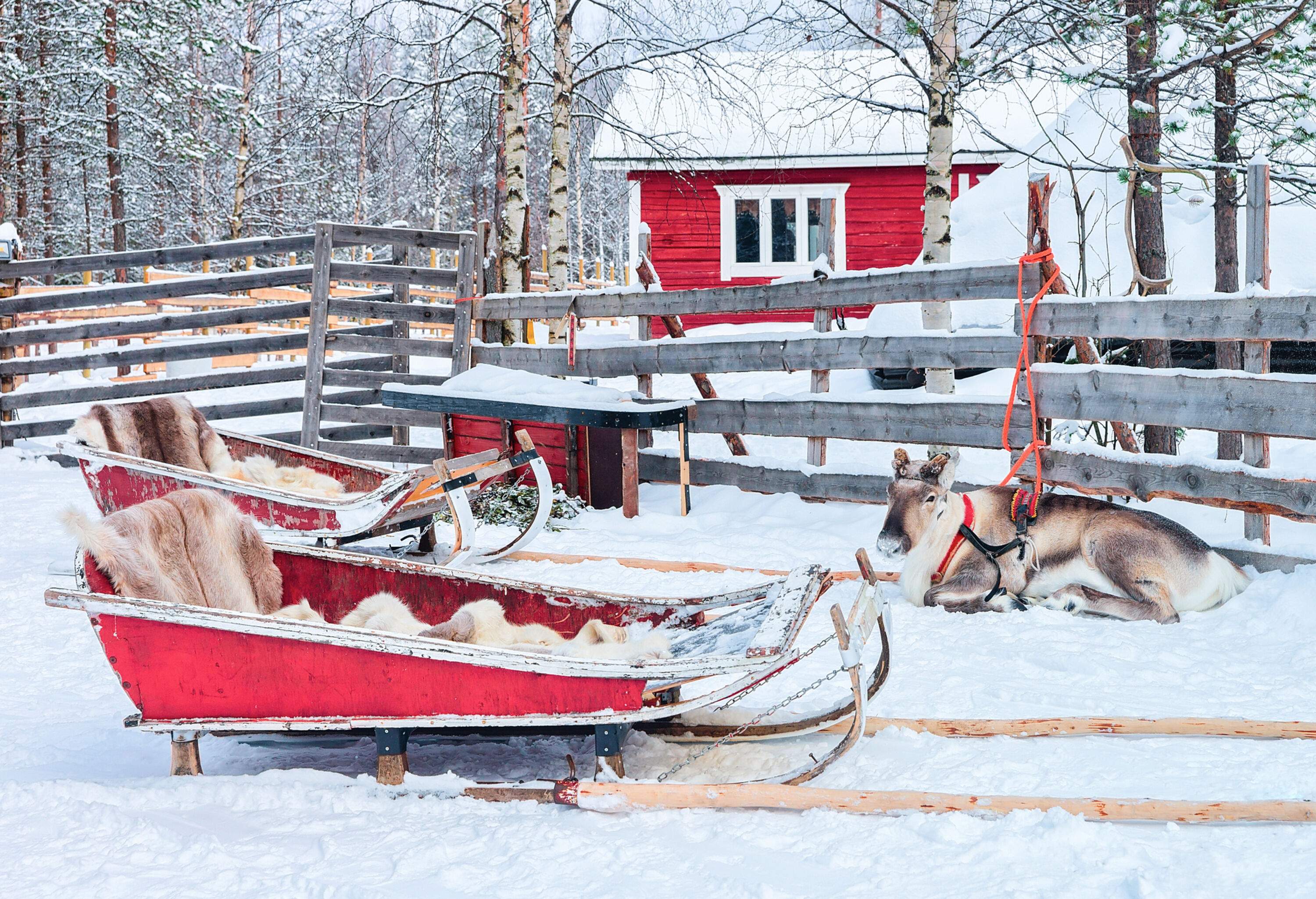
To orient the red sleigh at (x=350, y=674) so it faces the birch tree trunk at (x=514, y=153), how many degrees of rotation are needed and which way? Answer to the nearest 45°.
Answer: approximately 90° to its left

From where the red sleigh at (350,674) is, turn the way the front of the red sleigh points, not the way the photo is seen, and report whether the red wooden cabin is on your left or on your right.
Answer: on your left

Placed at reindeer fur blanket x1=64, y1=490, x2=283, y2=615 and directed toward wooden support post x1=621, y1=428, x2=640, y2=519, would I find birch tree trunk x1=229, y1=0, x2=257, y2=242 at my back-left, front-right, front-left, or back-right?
front-left

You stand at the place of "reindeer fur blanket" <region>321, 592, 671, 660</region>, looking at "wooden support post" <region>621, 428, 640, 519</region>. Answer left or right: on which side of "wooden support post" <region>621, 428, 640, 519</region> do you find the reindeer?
right

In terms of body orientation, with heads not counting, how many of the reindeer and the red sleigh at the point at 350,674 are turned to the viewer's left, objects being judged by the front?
1

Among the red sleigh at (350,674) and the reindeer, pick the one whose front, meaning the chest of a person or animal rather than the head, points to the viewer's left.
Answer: the reindeer

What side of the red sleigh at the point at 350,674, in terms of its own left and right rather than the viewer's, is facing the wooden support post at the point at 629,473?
left

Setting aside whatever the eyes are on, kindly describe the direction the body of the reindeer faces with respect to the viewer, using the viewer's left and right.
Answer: facing to the left of the viewer

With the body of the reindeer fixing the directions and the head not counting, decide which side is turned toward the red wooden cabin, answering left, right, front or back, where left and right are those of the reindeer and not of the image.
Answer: right

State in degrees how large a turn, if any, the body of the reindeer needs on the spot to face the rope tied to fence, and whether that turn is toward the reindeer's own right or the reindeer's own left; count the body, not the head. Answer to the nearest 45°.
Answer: approximately 90° to the reindeer's own right

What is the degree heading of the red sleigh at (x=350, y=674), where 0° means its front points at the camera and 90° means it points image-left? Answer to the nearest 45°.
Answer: approximately 270°
